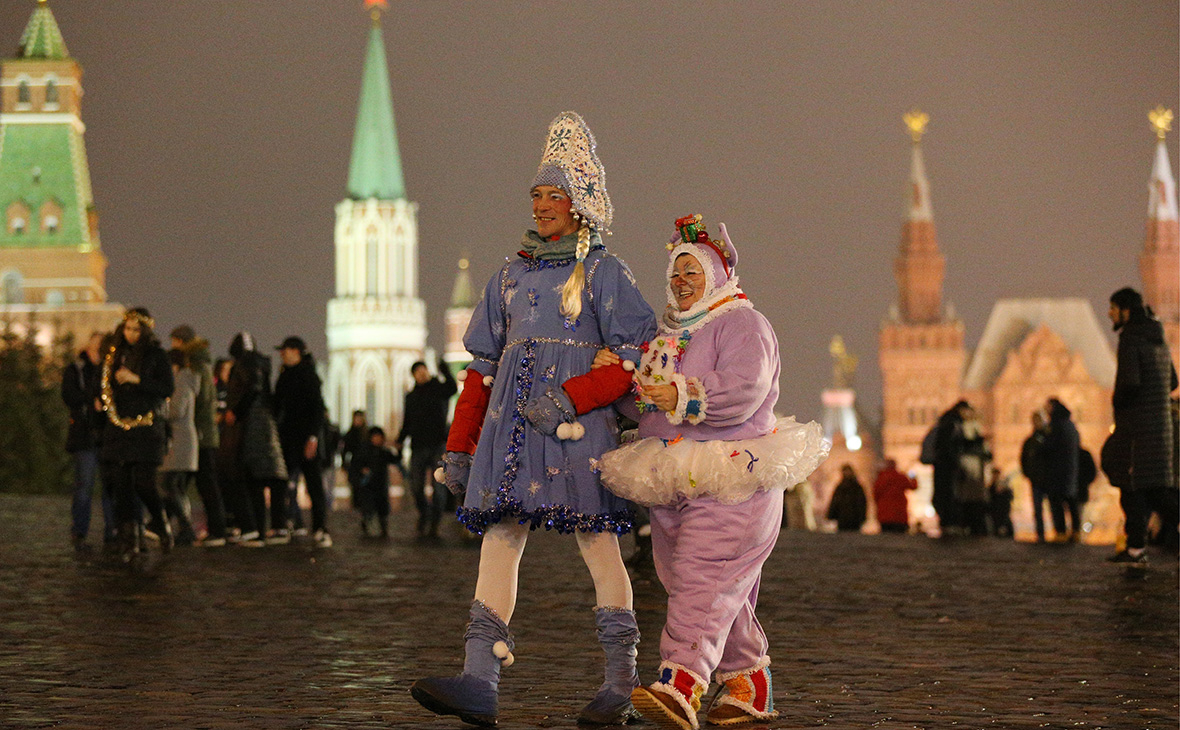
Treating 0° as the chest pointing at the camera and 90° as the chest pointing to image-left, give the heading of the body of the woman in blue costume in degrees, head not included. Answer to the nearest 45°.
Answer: approximately 45°

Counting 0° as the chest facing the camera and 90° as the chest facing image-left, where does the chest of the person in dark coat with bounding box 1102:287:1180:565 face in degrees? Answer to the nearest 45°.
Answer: approximately 90°

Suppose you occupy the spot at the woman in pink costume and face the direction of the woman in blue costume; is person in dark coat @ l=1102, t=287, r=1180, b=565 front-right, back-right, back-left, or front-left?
back-right

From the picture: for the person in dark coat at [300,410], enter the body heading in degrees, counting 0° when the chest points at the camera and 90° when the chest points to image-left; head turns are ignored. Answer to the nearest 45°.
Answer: approximately 45°
